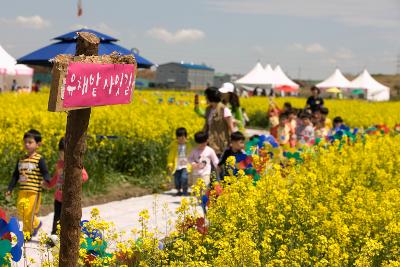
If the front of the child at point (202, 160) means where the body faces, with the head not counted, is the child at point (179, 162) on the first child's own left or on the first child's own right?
on the first child's own right

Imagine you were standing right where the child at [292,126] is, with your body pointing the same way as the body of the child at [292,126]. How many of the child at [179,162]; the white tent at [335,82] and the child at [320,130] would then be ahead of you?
1

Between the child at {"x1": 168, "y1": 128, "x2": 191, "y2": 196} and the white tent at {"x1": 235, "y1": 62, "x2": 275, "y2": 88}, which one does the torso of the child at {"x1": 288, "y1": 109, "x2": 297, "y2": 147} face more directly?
the child

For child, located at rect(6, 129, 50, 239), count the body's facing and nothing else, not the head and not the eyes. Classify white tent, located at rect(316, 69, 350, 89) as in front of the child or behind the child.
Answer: behind

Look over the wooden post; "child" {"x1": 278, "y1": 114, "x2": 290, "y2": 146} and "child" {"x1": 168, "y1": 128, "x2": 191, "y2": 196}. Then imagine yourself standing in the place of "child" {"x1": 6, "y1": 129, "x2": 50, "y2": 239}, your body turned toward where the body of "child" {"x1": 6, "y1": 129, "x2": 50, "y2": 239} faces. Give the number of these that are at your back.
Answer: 2

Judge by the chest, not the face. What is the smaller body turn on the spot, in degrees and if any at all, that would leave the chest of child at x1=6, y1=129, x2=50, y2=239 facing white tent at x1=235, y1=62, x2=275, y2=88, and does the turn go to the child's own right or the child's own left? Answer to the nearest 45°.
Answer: approximately 180°

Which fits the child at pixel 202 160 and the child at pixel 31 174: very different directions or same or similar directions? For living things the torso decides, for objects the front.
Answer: same or similar directions

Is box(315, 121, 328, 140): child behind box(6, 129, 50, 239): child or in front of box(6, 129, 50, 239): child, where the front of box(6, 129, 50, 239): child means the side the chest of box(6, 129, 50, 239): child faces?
behind

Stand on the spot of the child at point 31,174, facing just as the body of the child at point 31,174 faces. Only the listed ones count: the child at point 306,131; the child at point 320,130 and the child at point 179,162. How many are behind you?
3

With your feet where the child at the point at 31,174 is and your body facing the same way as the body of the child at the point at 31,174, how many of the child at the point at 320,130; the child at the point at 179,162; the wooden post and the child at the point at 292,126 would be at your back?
3

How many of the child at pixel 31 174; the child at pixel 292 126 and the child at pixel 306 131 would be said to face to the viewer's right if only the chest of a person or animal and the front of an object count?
0

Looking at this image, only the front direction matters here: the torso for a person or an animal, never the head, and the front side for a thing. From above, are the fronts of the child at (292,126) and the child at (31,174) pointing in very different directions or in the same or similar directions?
same or similar directions

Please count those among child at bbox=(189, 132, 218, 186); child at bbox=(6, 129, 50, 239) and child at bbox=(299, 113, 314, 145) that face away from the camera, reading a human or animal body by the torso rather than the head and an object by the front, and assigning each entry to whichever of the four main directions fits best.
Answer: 0

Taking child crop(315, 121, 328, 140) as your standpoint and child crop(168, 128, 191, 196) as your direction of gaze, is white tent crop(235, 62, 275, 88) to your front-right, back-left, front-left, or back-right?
back-right

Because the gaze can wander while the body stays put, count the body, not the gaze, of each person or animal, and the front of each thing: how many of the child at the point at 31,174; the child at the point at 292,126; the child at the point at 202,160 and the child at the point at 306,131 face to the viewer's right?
0

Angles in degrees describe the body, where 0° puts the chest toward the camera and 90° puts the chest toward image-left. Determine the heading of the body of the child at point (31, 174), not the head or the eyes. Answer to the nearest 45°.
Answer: approximately 45°

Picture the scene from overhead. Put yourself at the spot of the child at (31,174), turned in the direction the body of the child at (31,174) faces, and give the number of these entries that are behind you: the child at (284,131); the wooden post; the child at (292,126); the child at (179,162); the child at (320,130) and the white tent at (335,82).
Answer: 5

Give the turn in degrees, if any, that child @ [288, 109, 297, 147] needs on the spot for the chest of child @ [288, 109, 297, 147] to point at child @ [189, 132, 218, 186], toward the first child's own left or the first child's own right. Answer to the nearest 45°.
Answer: approximately 45° to the first child's own left

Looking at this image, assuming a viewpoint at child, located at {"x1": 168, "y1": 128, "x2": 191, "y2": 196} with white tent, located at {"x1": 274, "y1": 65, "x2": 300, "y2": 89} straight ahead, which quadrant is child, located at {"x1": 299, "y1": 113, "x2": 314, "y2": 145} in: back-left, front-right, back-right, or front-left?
front-right

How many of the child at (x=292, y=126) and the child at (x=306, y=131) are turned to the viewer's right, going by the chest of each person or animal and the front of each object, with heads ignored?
0

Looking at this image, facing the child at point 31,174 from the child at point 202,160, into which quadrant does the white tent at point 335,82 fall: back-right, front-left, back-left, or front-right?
back-right

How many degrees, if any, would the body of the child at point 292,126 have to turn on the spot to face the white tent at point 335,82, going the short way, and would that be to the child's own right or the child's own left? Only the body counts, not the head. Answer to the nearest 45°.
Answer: approximately 135° to the child's own right
